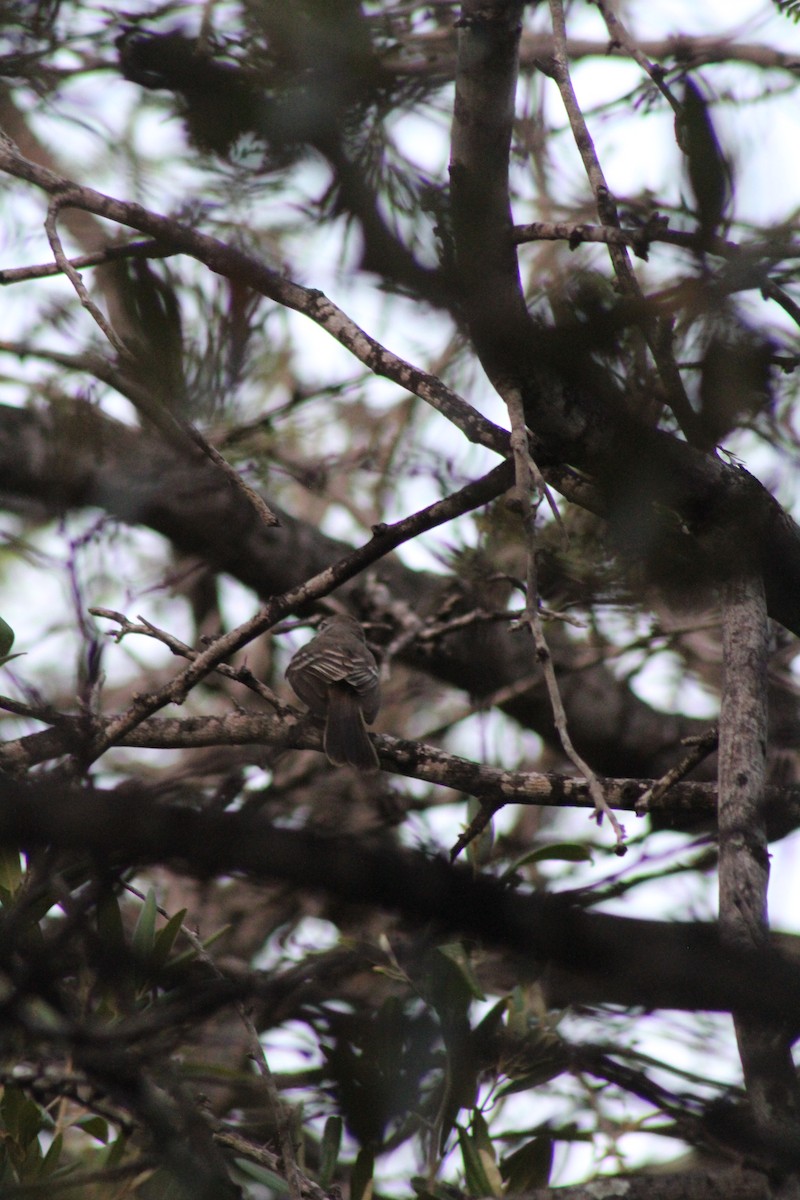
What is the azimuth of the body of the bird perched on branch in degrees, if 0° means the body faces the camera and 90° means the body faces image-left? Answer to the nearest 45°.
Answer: approximately 180°
